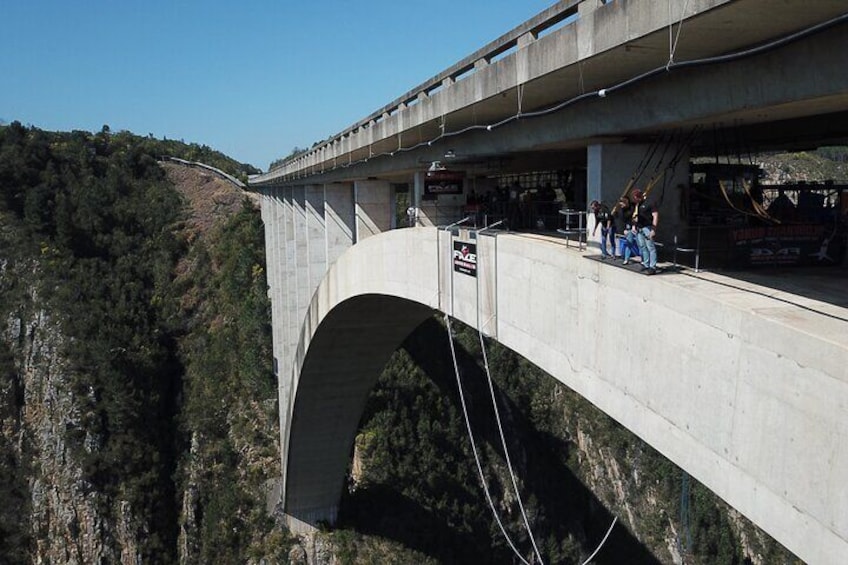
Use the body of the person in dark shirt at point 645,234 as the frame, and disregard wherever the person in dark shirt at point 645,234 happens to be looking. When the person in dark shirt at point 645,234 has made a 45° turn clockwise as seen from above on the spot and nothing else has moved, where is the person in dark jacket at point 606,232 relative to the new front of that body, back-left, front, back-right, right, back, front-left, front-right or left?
front-right

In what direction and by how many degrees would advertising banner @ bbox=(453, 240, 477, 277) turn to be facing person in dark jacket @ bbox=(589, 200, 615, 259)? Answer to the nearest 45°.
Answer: approximately 90° to its left

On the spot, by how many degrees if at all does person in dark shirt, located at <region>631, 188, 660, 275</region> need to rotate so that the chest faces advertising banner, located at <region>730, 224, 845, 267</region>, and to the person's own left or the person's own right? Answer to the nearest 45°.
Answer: approximately 180°

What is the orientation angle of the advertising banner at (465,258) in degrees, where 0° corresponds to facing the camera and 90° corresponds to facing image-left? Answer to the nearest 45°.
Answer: approximately 45°

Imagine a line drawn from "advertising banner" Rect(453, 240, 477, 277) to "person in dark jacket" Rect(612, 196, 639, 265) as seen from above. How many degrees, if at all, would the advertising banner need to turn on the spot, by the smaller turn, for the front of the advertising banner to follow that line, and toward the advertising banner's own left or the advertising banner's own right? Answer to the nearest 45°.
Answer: approximately 90° to the advertising banner's own left

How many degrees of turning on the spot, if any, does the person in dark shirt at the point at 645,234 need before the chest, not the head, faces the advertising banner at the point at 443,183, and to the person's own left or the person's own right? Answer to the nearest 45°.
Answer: approximately 90° to the person's own right

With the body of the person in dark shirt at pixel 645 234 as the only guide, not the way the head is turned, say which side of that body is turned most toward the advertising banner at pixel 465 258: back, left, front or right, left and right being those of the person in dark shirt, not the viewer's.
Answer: right

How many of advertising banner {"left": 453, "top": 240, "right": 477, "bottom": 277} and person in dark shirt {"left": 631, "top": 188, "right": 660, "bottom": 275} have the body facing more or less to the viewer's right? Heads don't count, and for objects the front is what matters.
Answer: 0
